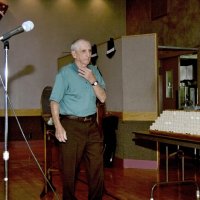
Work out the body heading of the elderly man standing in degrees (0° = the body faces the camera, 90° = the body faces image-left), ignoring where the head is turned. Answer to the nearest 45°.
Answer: approximately 315°
